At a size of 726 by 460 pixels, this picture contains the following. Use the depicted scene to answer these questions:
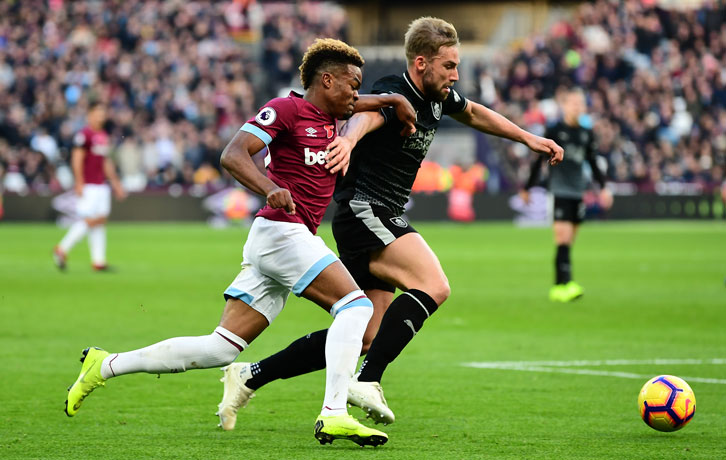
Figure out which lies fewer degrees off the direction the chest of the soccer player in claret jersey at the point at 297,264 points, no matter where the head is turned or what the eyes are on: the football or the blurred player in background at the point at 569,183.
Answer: the football

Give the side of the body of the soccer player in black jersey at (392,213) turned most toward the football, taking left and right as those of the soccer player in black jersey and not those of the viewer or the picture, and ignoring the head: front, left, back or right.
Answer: front

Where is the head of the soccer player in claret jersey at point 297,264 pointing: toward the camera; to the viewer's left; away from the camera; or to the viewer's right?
to the viewer's right

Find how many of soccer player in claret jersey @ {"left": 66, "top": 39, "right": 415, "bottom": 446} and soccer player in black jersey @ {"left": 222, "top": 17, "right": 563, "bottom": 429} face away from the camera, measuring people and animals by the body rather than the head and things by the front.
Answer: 0

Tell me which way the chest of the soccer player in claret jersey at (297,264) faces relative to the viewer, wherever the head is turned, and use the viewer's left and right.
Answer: facing to the right of the viewer

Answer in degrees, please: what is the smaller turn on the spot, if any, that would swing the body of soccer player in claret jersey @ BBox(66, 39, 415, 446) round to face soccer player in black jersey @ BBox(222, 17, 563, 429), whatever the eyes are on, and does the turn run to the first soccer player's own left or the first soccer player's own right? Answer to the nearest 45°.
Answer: approximately 45° to the first soccer player's own left

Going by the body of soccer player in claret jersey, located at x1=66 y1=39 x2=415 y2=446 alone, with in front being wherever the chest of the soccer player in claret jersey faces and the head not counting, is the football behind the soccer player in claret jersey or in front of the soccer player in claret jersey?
in front

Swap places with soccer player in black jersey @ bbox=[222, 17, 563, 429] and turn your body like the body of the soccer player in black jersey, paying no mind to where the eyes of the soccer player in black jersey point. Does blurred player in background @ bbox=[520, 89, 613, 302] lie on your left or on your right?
on your left

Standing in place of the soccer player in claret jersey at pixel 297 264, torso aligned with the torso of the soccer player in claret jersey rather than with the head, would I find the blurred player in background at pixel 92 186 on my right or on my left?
on my left

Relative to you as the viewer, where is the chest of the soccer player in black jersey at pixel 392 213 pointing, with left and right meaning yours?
facing the viewer and to the right of the viewer
